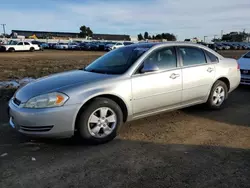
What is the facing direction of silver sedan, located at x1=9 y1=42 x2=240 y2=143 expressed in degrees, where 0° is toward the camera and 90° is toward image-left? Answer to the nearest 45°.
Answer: approximately 45°

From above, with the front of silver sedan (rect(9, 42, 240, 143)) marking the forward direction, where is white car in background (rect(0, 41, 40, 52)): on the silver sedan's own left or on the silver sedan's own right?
on the silver sedan's own right
